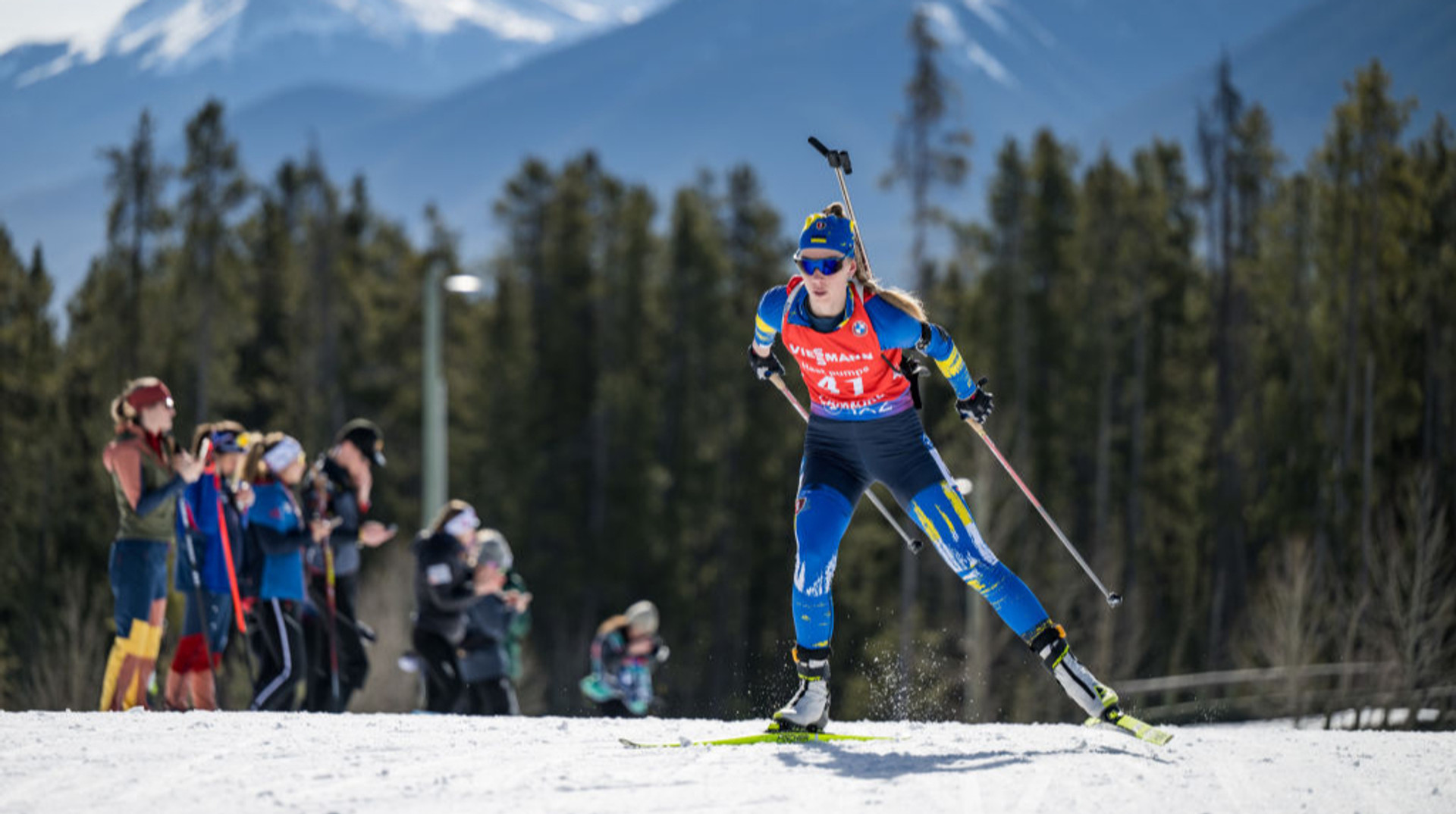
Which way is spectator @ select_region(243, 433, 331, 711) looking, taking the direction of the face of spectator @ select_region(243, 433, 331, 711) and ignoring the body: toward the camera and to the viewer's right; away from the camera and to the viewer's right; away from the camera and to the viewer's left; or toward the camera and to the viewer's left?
toward the camera and to the viewer's right

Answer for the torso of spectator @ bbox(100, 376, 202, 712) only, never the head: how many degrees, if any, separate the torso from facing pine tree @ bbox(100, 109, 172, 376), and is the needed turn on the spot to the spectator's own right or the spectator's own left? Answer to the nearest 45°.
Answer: approximately 90° to the spectator's own left

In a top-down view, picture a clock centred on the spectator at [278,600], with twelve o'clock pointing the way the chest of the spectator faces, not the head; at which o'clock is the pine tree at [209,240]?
The pine tree is roughly at 9 o'clock from the spectator.

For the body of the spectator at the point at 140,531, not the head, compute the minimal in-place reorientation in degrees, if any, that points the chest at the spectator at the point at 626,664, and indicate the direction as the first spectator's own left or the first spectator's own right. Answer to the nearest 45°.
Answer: approximately 45° to the first spectator's own left

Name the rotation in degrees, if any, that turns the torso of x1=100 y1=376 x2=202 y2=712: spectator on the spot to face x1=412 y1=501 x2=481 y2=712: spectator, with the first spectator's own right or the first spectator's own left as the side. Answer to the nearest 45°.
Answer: approximately 45° to the first spectator's own left

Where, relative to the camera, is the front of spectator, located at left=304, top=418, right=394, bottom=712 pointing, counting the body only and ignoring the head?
to the viewer's right

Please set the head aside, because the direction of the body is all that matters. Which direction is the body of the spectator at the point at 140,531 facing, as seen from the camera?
to the viewer's right

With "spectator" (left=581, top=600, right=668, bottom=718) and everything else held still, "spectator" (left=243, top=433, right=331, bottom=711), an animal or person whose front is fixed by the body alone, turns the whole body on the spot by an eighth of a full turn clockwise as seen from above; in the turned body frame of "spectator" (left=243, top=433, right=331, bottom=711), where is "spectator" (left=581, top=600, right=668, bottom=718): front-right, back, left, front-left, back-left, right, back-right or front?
left

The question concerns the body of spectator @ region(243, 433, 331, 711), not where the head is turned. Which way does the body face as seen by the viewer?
to the viewer's right

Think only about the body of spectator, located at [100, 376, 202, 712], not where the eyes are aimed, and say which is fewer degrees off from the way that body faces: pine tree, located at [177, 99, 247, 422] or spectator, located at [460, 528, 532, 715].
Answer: the spectator

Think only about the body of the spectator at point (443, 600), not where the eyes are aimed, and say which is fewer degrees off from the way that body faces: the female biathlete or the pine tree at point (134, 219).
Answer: the female biathlete

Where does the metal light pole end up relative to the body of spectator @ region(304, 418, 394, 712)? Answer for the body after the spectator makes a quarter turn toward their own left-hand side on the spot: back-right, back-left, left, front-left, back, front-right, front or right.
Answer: front

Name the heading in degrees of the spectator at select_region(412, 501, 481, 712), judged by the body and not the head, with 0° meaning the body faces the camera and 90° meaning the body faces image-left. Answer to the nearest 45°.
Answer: approximately 270°

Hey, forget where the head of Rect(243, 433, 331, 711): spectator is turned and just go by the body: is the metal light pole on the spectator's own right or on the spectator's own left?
on the spectator's own left
